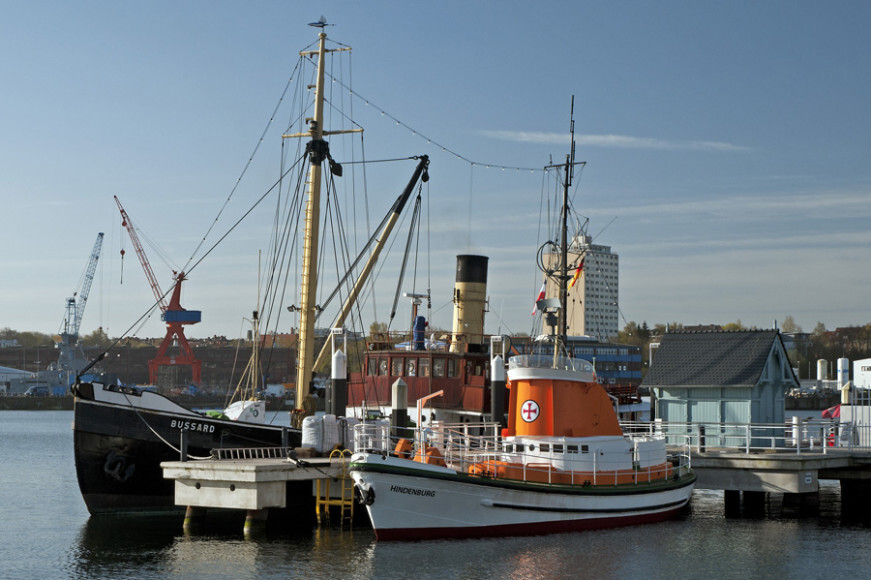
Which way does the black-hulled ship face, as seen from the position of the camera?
facing the viewer and to the left of the viewer

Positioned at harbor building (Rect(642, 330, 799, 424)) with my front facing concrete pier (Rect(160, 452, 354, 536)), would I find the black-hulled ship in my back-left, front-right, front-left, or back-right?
front-right

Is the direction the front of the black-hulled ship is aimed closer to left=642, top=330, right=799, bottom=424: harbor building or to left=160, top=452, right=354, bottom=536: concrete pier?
the concrete pier

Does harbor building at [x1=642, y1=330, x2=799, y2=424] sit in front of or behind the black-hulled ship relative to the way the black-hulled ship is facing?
behind

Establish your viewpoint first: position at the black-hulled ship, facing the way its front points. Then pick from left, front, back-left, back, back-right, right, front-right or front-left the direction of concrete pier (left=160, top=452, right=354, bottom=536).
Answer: left
